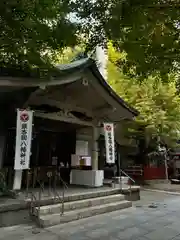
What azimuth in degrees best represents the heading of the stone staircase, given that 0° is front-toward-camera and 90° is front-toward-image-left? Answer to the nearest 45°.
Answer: approximately 315°

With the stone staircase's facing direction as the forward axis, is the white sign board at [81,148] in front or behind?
behind

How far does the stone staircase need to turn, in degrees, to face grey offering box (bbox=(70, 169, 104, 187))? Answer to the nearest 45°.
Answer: approximately 135° to its left
